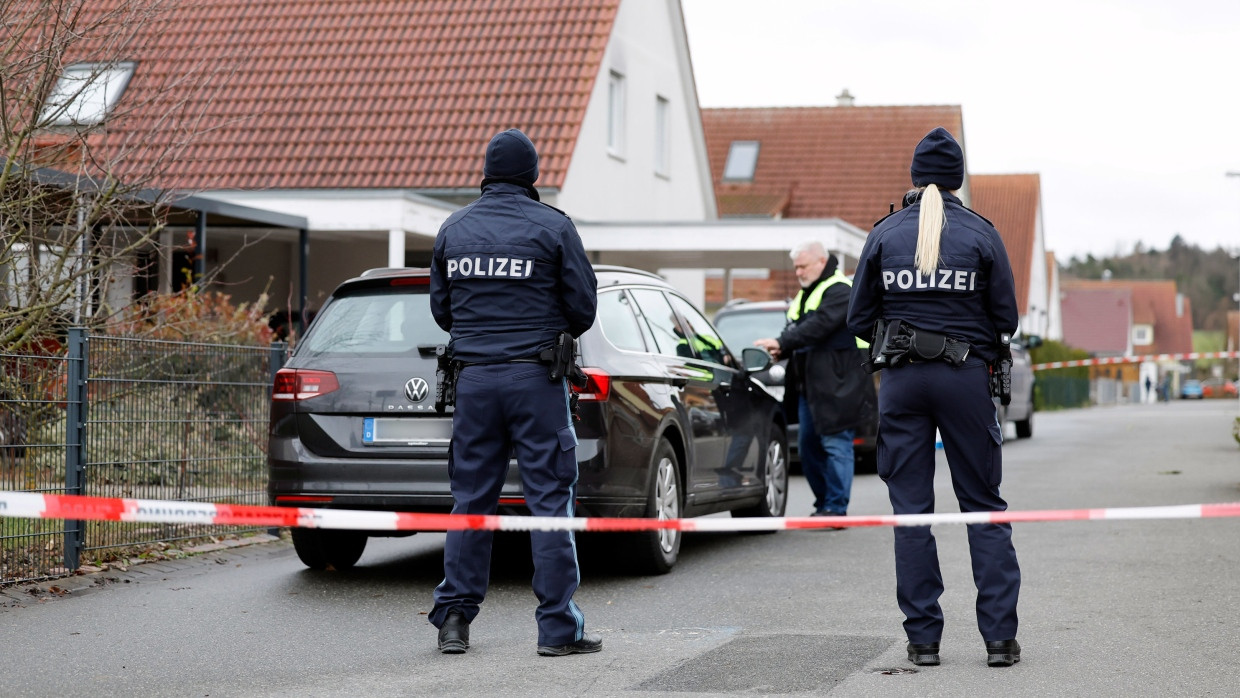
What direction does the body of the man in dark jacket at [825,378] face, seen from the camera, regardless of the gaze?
to the viewer's left

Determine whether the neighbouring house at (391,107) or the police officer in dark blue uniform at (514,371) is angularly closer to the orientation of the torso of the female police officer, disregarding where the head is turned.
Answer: the neighbouring house

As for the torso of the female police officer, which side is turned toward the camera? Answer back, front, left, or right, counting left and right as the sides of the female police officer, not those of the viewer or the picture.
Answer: back

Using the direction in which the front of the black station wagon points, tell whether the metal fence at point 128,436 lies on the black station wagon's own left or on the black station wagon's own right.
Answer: on the black station wagon's own left

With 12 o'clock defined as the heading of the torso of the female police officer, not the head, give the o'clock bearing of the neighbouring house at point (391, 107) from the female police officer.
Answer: The neighbouring house is roughly at 11 o'clock from the female police officer.

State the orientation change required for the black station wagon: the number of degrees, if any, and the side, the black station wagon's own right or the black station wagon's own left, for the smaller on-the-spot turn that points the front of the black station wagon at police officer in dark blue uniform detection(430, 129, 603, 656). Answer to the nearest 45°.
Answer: approximately 135° to the black station wagon's own right

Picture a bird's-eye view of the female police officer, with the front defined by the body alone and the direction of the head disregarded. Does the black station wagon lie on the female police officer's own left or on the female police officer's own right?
on the female police officer's own left

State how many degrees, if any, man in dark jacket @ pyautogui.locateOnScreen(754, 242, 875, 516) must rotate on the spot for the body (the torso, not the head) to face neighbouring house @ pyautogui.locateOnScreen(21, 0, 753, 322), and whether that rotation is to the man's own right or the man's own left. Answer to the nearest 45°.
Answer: approximately 45° to the man's own right

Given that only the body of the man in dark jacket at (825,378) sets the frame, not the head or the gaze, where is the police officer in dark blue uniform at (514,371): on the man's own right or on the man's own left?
on the man's own left

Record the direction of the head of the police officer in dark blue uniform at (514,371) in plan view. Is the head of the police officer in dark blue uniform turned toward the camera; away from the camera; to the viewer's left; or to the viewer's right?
away from the camera

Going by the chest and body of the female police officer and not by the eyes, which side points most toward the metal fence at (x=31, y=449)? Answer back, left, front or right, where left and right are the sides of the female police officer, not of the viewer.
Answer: left

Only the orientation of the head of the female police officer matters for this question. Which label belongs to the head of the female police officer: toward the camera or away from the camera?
away from the camera

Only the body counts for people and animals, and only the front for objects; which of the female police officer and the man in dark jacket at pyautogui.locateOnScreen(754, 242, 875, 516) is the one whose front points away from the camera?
the female police officer

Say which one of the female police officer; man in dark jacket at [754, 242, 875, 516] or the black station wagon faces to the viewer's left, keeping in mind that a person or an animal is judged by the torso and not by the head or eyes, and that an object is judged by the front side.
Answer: the man in dark jacket

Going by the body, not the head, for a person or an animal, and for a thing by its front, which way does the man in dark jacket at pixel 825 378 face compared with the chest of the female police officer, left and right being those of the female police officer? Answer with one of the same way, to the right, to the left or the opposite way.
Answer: to the left
